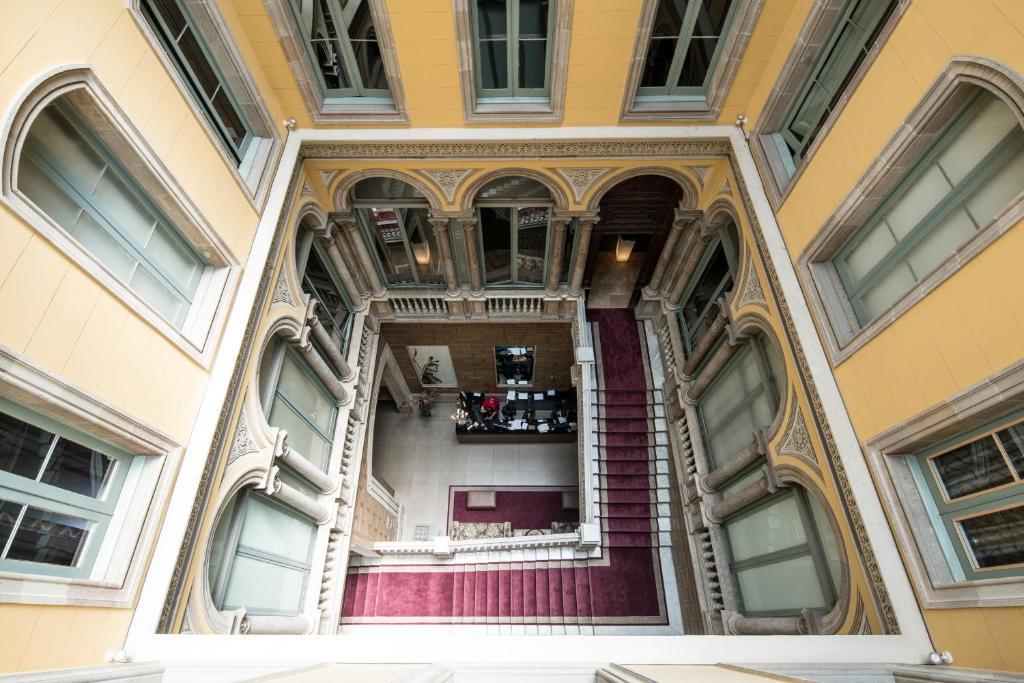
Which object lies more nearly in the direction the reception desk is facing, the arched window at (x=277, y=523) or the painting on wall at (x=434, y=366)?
the arched window

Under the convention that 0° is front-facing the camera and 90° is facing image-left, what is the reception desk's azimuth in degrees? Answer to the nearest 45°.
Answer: approximately 0°

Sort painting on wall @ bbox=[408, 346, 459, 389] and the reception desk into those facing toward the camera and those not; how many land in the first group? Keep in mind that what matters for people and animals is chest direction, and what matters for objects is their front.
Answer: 2

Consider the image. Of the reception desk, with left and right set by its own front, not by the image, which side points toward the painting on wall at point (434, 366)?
right

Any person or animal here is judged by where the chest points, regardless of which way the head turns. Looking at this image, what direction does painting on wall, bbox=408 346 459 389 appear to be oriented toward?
toward the camera

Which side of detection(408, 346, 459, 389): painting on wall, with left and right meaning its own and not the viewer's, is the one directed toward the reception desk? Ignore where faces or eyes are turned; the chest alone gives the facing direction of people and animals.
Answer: left
